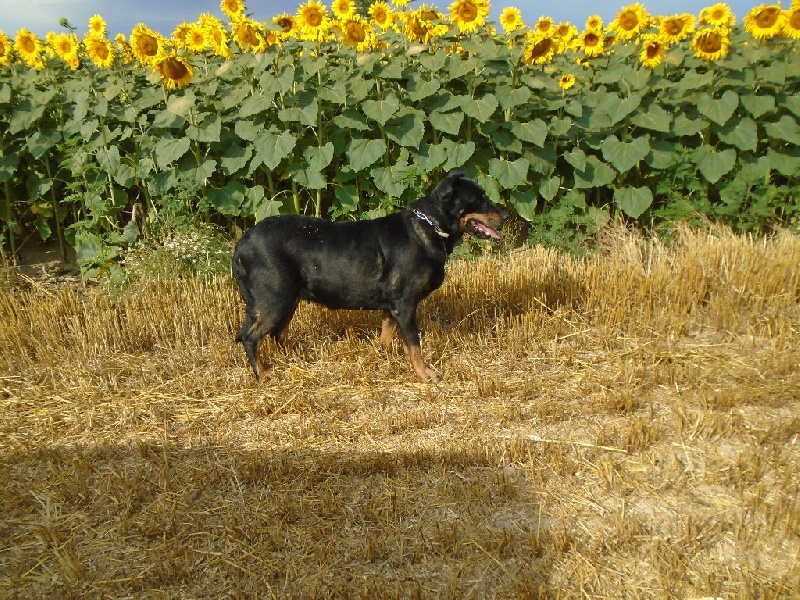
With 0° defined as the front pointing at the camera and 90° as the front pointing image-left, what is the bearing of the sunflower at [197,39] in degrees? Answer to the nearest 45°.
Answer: approximately 0°

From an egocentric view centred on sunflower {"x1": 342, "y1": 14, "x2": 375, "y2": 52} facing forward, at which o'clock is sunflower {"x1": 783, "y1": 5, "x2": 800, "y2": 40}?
sunflower {"x1": 783, "y1": 5, "x2": 800, "y2": 40} is roughly at 9 o'clock from sunflower {"x1": 342, "y1": 14, "x2": 375, "y2": 52}.

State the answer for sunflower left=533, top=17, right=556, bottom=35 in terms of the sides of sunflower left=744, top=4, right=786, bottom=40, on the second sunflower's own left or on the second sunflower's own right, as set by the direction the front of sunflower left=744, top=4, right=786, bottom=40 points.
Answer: on the second sunflower's own right

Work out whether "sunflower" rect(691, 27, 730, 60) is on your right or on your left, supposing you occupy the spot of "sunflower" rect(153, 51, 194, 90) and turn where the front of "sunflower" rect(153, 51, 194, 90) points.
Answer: on your left

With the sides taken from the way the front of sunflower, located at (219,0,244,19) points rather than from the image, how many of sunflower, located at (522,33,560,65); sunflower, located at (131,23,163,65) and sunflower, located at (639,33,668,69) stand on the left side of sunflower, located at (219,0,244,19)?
2
